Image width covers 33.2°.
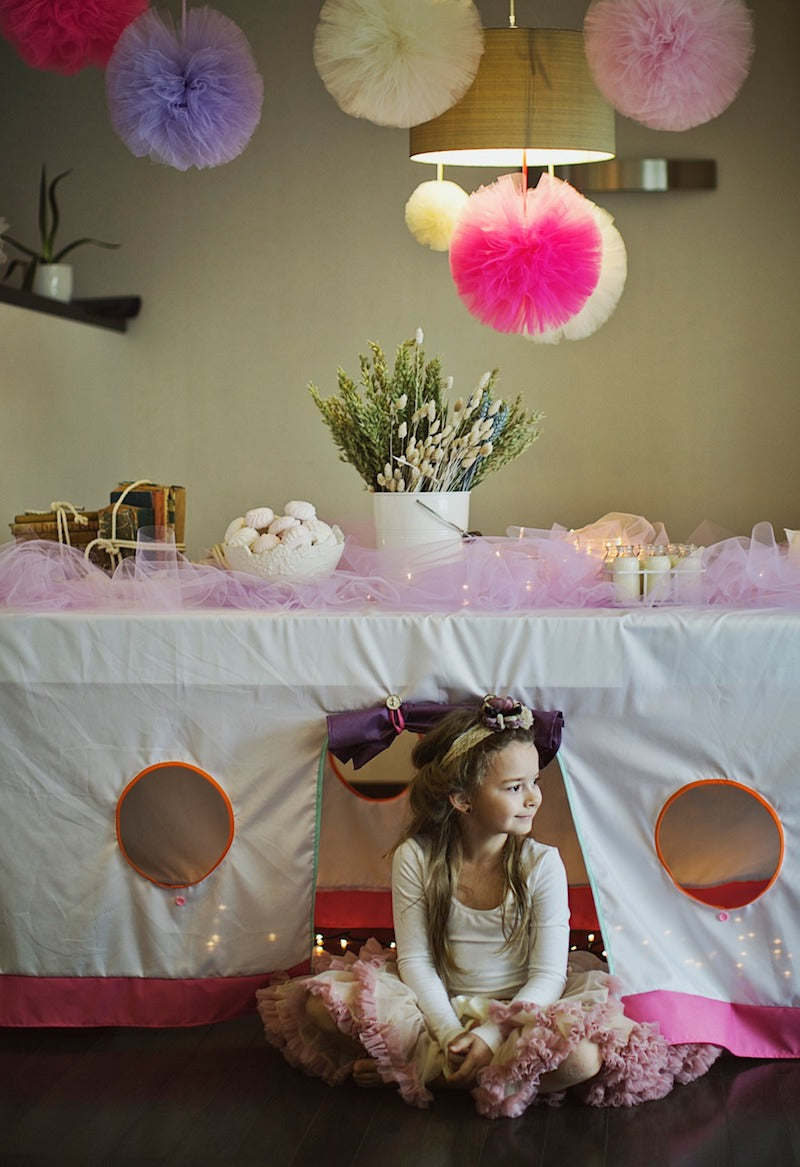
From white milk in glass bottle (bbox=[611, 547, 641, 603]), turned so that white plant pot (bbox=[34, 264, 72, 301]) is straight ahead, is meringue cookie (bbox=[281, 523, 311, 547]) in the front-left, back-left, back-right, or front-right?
front-left

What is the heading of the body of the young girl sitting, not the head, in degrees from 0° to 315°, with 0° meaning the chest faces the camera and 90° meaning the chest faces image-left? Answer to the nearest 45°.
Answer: approximately 0°

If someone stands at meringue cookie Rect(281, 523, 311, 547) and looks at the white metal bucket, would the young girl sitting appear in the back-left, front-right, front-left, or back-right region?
front-right
